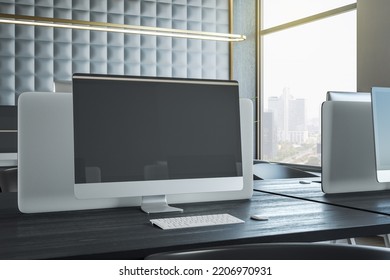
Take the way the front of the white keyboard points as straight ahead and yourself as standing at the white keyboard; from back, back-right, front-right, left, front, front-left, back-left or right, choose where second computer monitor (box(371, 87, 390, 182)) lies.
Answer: back-left

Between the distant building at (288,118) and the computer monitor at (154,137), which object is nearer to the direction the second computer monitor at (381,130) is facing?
the computer monitor

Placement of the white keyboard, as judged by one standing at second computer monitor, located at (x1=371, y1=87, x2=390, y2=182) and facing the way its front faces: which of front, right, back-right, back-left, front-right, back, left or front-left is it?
front-right

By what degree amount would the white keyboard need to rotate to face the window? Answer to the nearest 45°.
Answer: approximately 180°

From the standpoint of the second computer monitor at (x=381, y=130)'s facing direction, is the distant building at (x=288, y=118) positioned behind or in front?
behind

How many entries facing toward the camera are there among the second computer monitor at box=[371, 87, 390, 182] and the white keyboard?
2

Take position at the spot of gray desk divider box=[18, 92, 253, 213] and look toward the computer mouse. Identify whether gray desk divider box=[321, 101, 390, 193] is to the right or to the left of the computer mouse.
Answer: left

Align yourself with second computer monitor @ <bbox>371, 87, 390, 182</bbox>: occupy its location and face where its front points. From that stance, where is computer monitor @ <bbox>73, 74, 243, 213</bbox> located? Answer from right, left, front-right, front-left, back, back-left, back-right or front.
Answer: front-right

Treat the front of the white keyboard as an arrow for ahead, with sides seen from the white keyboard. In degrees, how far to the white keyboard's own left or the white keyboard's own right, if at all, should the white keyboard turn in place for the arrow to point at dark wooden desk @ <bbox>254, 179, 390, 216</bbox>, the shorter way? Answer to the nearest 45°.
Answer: approximately 135° to the white keyboard's own left

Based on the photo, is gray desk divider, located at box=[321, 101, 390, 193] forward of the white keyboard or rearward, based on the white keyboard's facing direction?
rearward

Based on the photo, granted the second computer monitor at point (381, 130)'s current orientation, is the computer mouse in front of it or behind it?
in front

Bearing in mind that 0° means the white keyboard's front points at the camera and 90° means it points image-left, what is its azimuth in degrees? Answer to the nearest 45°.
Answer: approximately 0°
